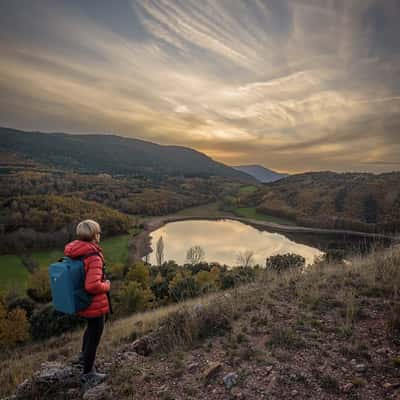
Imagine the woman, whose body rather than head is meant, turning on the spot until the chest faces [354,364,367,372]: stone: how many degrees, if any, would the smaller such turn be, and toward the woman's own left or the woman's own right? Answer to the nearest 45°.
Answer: approximately 45° to the woman's own right

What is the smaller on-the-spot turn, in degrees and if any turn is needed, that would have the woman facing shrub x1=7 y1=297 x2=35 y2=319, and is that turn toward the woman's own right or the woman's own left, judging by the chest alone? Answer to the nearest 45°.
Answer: approximately 90° to the woman's own left

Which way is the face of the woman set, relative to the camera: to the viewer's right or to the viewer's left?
to the viewer's right

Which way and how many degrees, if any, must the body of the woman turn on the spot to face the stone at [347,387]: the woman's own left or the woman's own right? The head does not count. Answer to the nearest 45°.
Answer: approximately 45° to the woman's own right

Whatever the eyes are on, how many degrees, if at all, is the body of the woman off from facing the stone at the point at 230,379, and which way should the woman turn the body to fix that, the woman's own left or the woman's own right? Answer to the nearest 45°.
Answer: approximately 45° to the woman's own right

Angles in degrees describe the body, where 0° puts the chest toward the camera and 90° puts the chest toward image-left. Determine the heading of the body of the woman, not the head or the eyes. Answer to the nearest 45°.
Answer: approximately 270°

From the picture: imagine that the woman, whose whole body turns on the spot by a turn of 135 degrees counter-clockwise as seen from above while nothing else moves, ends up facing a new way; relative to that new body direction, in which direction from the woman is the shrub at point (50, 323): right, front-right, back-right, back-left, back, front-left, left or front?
front-right

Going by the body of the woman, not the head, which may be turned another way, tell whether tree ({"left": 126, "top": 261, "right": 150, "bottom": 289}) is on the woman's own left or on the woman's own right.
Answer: on the woman's own left

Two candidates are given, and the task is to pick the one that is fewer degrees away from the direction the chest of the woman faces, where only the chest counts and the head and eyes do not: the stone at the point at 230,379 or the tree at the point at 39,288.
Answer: the stone
